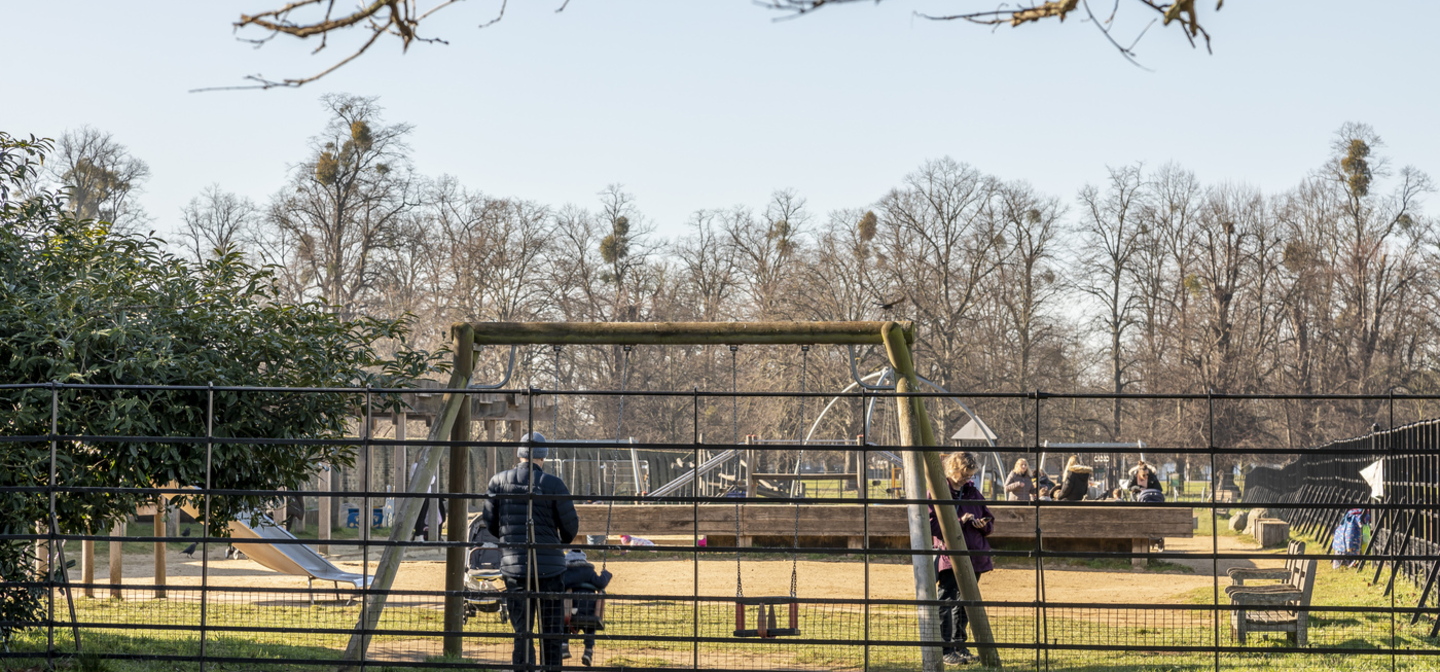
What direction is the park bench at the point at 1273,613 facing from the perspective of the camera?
to the viewer's left

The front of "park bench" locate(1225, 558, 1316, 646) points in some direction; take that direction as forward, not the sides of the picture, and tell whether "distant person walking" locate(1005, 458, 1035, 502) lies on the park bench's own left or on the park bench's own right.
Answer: on the park bench's own right

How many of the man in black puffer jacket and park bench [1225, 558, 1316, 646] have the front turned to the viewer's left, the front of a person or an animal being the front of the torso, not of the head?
1

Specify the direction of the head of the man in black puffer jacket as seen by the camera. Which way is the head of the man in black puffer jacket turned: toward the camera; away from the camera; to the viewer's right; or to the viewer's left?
away from the camera

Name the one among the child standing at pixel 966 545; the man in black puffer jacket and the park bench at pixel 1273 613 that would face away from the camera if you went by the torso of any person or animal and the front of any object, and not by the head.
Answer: the man in black puffer jacket

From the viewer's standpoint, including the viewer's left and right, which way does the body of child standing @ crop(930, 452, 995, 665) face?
facing the viewer and to the right of the viewer

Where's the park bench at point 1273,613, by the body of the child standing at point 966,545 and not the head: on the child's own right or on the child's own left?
on the child's own left

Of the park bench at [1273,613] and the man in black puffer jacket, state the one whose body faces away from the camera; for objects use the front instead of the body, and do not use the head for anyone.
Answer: the man in black puffer jacket

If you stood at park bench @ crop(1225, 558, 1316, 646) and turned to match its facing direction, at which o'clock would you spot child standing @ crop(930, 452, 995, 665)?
The child standing is roughly at 11 o'clock from the park bench.

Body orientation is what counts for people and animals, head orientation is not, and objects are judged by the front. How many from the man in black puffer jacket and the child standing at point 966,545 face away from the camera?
1

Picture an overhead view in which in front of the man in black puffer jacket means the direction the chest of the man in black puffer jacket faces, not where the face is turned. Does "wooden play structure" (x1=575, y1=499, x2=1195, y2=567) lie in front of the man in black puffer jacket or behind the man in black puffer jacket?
in front

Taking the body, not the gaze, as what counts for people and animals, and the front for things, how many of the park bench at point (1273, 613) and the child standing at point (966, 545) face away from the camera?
0

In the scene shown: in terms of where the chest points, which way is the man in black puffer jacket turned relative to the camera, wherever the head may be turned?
away from the camera
